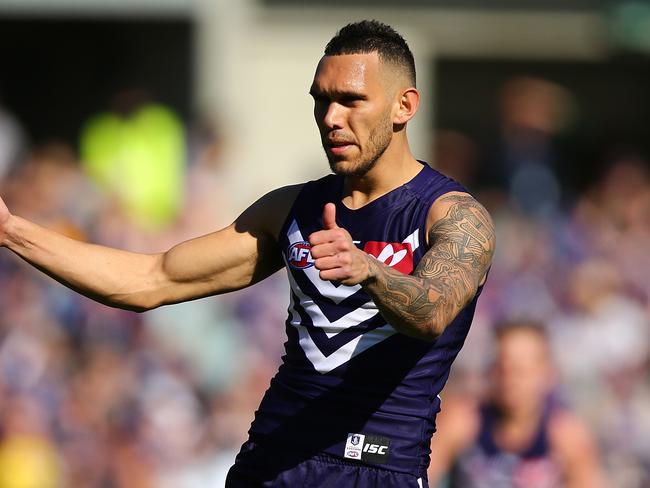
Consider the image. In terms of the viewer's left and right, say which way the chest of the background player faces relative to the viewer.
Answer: facing the viewer

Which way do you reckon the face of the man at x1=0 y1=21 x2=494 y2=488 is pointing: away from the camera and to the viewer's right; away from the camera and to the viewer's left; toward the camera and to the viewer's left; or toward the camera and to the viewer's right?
toward the camera and to the viewer's left

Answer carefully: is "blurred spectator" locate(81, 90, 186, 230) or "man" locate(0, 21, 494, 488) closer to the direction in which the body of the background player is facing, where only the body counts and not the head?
the man

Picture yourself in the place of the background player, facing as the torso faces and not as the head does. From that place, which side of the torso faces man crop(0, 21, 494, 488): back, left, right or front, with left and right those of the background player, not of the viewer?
front

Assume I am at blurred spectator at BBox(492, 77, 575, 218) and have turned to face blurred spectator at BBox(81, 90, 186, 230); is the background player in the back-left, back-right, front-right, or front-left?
front-left

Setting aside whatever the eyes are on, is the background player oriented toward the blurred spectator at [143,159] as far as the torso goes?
no

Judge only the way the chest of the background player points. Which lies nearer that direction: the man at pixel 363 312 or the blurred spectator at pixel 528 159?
the man

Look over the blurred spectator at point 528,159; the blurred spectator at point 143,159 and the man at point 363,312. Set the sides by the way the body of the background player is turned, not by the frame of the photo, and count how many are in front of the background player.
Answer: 1

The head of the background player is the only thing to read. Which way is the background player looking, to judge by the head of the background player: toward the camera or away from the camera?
toward the camera

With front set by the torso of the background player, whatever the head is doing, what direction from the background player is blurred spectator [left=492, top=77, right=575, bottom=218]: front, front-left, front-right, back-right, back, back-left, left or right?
back

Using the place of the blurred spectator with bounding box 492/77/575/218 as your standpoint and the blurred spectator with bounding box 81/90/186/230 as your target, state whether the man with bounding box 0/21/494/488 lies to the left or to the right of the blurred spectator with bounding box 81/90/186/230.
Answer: left
